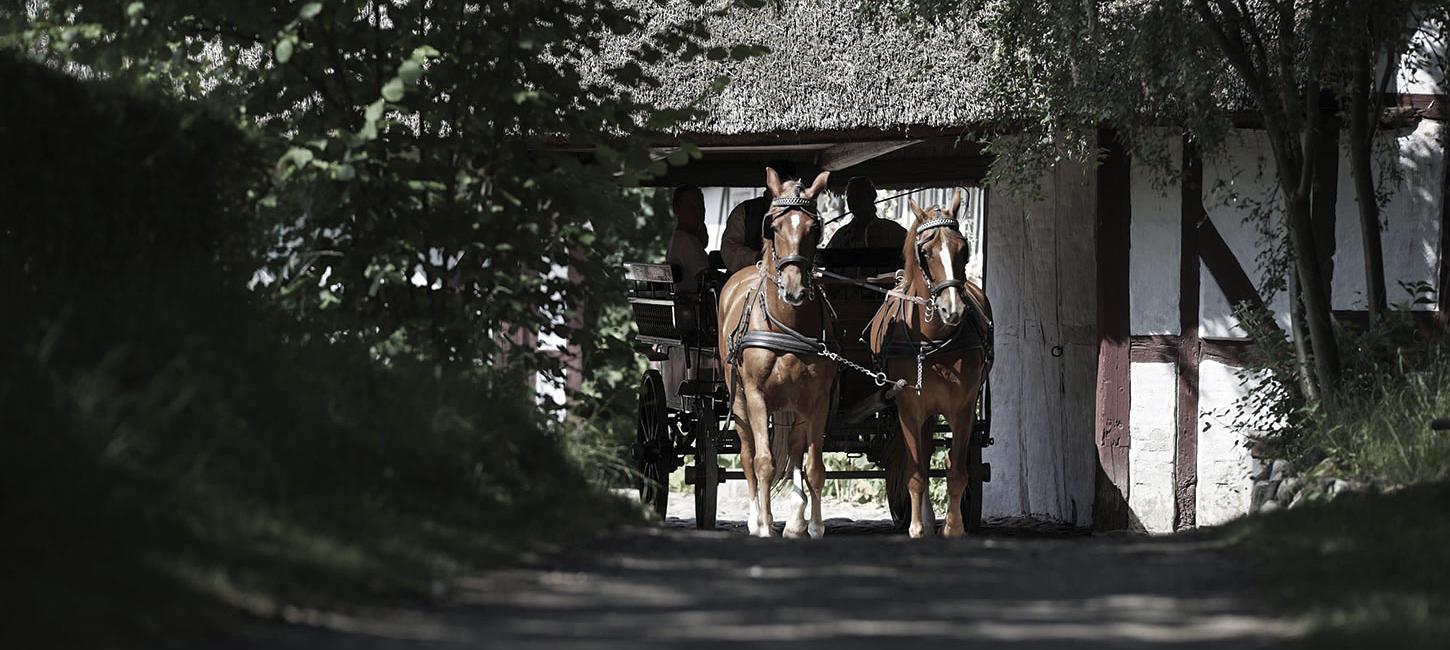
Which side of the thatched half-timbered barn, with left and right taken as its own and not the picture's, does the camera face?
front

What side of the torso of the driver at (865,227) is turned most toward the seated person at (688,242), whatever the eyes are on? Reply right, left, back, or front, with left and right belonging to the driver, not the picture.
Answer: right

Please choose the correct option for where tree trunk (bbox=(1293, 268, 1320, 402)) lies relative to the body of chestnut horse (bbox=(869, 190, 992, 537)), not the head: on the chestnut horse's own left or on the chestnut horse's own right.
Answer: on the chestnut horse's own left

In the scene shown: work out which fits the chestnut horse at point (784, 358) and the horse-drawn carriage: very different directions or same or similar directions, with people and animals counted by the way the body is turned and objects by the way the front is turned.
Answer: same or similar directions

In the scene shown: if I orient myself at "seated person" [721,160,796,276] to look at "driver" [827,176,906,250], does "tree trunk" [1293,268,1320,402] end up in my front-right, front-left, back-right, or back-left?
front-right

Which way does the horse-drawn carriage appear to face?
toward the camera

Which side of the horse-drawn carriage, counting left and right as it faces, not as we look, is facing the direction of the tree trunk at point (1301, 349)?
left

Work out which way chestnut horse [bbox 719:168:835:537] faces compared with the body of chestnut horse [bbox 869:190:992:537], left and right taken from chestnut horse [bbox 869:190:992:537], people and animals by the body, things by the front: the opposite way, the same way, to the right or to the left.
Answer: the same way

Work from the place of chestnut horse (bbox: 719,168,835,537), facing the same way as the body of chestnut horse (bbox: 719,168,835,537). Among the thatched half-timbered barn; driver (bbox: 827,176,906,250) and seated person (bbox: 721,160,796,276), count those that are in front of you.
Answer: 0

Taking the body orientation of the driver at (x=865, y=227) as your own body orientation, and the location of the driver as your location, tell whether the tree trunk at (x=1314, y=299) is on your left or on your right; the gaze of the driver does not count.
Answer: on your left

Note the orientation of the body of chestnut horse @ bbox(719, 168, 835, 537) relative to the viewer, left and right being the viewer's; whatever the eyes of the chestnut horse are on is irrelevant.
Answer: facing the viewer

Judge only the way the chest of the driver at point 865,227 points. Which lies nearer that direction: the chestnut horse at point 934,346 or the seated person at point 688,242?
the chestnut horse

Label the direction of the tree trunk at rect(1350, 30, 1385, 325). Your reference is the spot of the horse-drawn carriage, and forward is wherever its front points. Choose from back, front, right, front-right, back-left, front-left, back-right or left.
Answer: left

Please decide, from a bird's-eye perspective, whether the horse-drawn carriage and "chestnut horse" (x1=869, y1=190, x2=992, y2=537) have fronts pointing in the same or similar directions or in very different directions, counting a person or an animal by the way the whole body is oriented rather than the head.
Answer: same or similar directions
